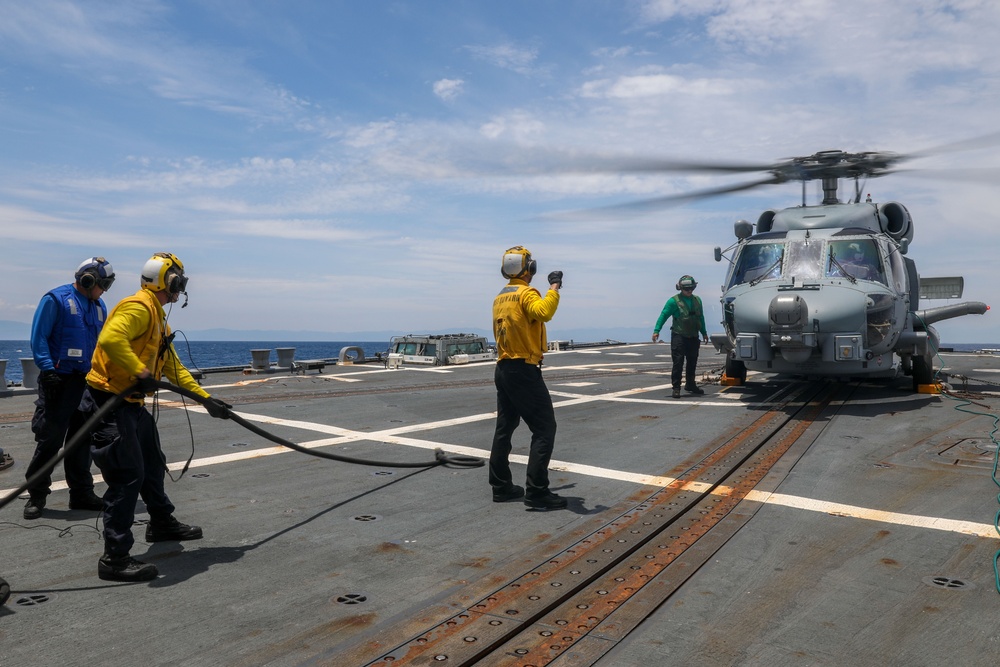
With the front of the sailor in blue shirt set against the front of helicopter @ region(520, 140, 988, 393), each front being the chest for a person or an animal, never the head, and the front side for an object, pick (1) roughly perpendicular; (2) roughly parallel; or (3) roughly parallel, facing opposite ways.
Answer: roughly perpendicular

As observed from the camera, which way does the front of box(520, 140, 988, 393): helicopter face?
facing the viewer

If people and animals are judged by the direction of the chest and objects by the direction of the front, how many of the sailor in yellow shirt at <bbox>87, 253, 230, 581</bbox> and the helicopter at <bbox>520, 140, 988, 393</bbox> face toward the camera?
1

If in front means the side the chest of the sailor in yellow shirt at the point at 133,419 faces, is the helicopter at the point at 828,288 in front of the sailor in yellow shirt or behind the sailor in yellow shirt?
in front

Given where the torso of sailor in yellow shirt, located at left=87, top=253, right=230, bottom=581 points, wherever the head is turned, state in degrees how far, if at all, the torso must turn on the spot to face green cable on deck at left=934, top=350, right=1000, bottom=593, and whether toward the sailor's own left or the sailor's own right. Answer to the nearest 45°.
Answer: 0° — they already face it

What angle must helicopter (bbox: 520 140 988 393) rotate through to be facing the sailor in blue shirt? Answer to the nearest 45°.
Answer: approximately 45° to its right

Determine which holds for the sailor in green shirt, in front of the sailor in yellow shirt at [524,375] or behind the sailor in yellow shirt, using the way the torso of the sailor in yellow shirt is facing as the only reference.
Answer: in front

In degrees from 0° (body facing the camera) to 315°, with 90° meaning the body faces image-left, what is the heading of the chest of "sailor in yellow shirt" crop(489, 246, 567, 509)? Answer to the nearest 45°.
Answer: approximately 225°

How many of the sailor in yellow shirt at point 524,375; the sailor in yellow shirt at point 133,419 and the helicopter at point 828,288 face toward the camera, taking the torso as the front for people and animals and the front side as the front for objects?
1

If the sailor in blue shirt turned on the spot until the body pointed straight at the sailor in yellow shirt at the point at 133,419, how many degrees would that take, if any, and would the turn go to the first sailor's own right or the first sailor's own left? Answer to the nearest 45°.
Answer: approximately 45° to the first sailor's own right

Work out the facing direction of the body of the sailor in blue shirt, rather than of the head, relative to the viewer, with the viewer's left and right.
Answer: facing the viewer and to the right of the viewer

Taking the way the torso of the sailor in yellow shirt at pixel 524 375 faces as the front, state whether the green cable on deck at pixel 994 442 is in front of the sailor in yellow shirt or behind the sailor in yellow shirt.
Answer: in front

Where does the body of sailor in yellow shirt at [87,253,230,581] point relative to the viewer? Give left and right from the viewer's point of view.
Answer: facing to the right of the viewer

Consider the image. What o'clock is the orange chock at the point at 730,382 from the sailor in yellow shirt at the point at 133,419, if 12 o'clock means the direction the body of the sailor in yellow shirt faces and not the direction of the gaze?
The orange chock is roughly at 11 o'clock from the sailor in yellow shirt.

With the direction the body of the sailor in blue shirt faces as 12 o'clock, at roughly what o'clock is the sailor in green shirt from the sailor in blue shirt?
The sailor in green shirt is roughly at 10 o'clock from the sailor in blue shirt.

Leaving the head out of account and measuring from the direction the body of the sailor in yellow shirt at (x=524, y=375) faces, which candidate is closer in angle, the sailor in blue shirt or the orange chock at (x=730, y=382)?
the orange chock
